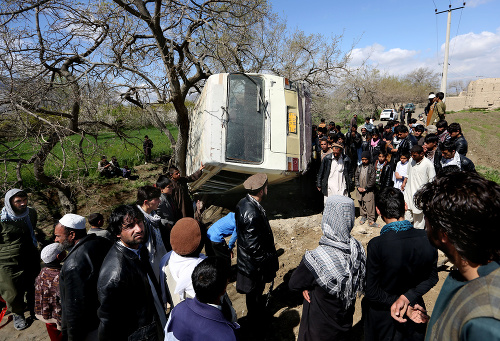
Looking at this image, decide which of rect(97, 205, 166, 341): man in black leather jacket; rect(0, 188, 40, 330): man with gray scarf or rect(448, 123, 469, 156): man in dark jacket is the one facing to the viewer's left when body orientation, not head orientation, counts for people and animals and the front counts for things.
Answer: the man in dark jacket

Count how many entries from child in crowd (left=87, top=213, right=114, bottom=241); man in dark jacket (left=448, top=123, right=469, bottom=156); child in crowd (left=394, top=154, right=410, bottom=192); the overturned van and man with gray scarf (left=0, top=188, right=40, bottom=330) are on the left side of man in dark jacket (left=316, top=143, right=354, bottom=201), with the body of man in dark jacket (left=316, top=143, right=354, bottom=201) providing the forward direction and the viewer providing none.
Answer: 2

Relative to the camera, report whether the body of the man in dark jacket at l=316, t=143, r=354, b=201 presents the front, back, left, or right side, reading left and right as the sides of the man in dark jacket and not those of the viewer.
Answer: front

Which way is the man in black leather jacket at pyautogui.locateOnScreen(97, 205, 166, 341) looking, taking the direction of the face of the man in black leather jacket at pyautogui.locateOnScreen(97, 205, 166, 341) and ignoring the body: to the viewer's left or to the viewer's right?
to the viewer's right

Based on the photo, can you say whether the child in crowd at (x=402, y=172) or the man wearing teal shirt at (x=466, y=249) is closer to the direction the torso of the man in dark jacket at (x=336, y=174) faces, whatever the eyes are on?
the man wearing teal shirt

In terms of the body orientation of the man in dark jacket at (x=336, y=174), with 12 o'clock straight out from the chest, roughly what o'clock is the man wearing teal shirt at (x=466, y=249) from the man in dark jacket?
The man wearing teal shirt is roughly at 12 o'clock from the man in dark jacket.

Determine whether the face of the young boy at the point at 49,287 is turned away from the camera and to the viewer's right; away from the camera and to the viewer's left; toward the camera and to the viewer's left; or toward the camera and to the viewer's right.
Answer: away from the camera and to the viewer's right

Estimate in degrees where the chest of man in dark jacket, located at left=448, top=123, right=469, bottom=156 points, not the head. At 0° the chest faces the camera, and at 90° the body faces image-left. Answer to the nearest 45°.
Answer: approximately 90°

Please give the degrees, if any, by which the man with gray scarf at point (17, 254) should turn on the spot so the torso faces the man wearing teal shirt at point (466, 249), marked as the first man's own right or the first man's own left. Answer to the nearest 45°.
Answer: approximately 45° to the first man's own right
